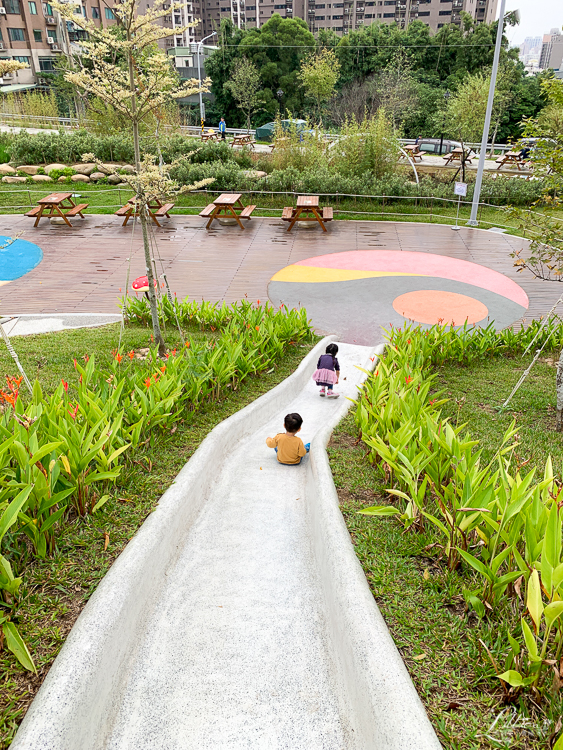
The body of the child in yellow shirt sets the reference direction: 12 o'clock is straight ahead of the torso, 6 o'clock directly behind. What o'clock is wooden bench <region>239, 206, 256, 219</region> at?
The wooden bench is roughly at 12 o'clock from the child in yellow shirt.

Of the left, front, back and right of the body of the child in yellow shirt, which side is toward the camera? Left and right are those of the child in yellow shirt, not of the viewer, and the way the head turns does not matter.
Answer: back

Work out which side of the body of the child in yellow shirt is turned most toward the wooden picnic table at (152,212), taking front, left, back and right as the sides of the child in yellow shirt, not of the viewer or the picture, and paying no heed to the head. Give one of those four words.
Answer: front

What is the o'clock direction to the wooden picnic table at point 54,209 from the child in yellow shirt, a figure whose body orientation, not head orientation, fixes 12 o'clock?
The wooden picnic table is roughly at 11 o'clock from the child in yellow shirt.

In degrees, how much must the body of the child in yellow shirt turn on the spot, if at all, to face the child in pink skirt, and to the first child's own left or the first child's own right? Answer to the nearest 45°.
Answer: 0° — they already face them

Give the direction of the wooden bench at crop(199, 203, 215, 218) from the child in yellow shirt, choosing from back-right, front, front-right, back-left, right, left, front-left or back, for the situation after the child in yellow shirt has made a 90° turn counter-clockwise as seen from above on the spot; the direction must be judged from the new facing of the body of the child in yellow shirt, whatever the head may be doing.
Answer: right

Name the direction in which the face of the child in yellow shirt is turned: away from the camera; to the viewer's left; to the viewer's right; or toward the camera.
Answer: away from the camera

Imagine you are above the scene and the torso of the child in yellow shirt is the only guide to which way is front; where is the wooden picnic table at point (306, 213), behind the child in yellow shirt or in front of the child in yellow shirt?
in front
